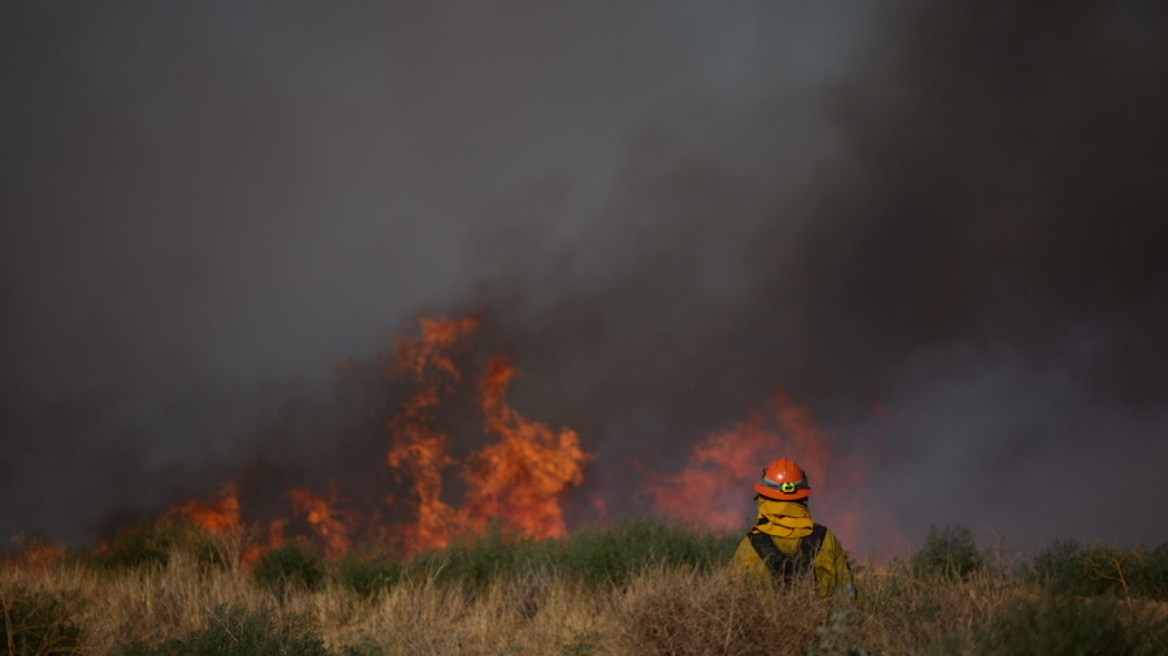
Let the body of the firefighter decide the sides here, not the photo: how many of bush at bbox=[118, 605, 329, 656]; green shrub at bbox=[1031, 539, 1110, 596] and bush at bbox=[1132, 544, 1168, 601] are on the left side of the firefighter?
1

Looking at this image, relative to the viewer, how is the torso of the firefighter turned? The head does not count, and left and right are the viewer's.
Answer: facing away from the viewer

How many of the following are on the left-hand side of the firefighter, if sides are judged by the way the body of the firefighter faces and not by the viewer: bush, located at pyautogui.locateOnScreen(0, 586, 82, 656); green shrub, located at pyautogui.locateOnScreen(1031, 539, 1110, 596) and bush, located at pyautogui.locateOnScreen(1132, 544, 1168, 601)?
1

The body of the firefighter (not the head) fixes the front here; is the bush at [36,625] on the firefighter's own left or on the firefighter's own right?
on the firefighter's own left

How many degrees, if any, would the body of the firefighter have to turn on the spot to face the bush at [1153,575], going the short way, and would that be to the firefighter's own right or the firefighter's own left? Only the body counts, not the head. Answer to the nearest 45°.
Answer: approximately 45° to the firefighter's own right

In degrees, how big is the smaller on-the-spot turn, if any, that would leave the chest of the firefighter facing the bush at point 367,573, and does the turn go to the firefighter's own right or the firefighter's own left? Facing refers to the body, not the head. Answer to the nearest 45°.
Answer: approximately 45° to the firefighter's own left

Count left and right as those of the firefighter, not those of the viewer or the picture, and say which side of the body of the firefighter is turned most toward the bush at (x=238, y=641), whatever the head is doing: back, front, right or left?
back

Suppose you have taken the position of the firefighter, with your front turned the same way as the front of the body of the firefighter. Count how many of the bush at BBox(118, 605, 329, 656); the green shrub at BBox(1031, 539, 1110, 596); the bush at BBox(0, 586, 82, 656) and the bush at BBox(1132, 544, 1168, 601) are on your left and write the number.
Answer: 2

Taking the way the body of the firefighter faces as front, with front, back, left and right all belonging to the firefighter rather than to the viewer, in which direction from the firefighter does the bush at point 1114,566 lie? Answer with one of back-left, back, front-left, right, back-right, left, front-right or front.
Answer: front-right
